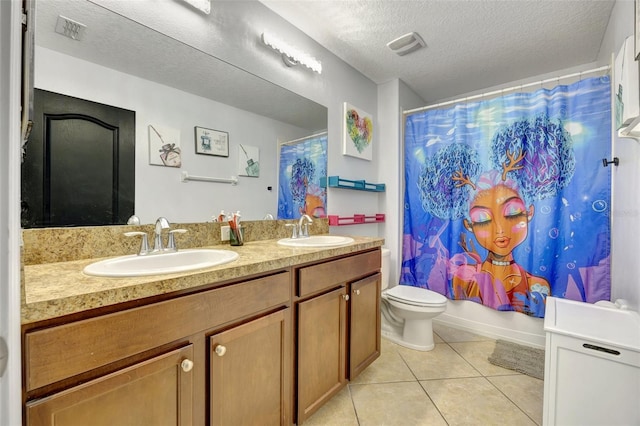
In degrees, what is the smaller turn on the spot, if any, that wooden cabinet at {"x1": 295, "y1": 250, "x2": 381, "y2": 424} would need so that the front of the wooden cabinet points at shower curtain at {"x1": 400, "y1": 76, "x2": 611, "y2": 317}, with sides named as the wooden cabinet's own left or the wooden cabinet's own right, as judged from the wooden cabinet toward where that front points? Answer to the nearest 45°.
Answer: approximately 90° to the wooden cabinet's own left

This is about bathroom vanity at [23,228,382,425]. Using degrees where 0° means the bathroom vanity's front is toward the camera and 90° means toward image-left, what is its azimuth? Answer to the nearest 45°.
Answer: approximately 315°

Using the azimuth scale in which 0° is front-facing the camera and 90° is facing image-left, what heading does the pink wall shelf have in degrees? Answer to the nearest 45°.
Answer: approximately 315°

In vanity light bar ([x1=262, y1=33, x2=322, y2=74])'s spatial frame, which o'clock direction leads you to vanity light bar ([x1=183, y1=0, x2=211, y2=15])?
vanity light bar ([x1=183, y1=0, x2=211, y2=15]) is roughly at 3 o'clock from vanity light bar ([x1=262, y1=33, x2=322, y2=74]).

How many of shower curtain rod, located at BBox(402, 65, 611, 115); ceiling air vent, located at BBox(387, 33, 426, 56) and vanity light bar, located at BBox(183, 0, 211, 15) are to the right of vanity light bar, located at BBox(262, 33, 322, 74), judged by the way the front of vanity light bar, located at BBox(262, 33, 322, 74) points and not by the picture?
1

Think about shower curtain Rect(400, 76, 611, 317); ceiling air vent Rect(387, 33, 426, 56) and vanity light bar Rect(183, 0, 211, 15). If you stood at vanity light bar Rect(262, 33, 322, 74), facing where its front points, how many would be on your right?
1

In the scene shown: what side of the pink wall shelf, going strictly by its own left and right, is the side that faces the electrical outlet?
right

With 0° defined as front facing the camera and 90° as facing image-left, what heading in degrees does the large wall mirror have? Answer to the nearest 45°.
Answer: approximately 315°
